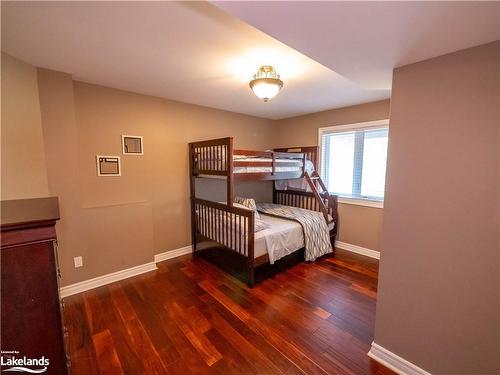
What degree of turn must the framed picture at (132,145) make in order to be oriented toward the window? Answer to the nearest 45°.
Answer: approximately 90° to its left

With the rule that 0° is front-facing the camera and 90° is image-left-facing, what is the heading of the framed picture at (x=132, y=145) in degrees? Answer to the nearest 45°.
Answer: approximately 0°

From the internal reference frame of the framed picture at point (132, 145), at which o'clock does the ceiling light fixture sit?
The ceiling light fixture is roughly at 11 o'clock from the framed picture.

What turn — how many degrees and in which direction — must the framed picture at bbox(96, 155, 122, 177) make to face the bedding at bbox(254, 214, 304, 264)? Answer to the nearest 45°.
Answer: approximately 45° to its left

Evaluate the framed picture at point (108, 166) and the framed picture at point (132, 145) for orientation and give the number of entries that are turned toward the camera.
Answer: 2

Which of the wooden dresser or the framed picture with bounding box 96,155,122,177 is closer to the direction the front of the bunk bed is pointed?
the wooden dresser

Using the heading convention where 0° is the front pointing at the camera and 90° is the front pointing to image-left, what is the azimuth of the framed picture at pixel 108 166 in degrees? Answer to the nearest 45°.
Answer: approximately 0°

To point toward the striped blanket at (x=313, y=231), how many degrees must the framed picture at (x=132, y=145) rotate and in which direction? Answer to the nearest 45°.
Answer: approximately 45° to its left
